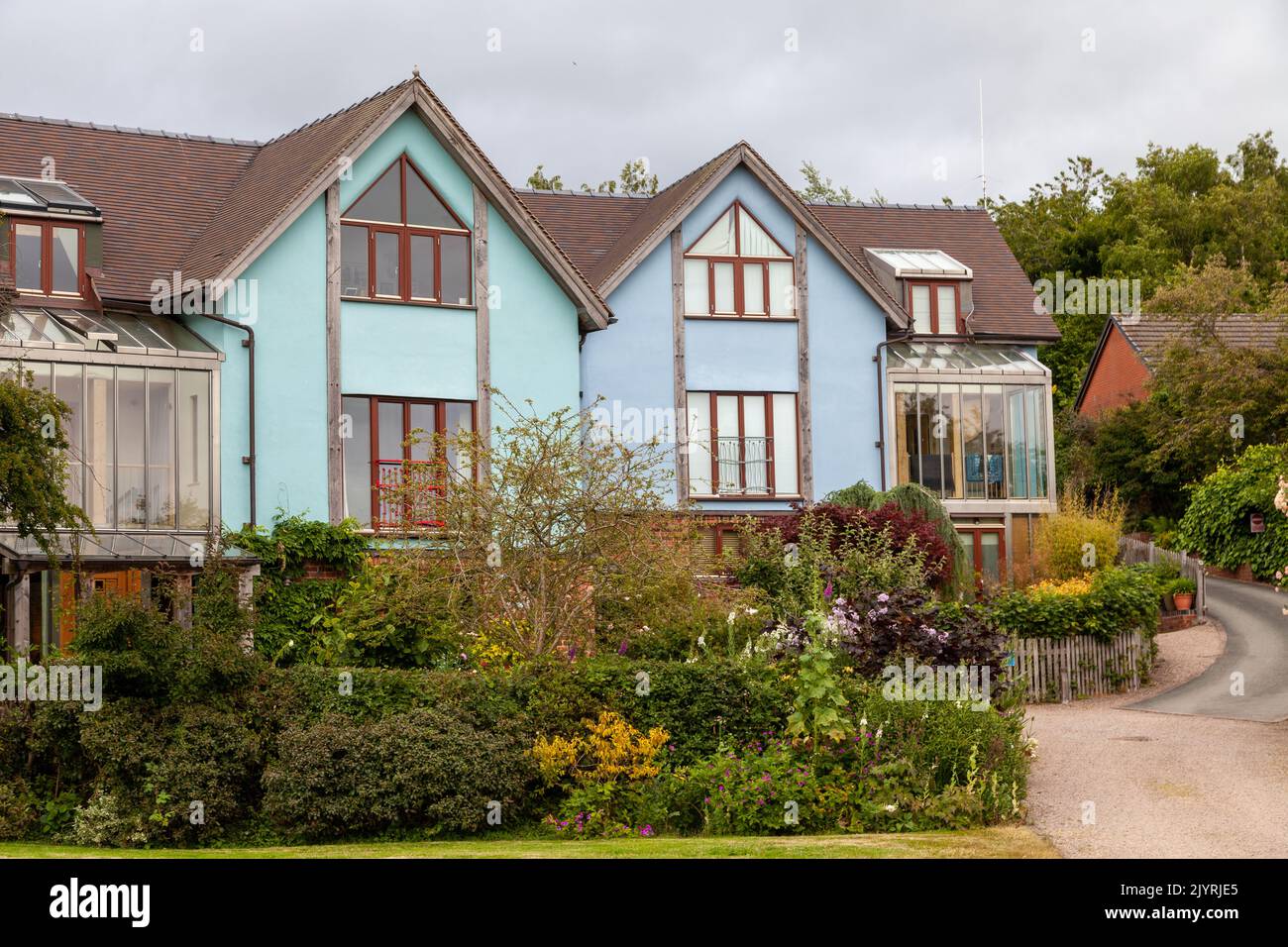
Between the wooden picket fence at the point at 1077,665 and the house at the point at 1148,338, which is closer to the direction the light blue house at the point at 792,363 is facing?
the wooden picket fence

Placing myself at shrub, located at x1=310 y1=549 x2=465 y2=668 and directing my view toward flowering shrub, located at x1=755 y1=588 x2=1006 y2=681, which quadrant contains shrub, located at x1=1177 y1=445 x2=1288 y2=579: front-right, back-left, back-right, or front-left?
front-left

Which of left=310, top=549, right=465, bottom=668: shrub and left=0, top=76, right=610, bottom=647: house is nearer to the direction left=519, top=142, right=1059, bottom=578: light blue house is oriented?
the shrub

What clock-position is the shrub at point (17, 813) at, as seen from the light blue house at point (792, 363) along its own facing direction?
The shrub is roughly at 1 o'clock from the light blue house.

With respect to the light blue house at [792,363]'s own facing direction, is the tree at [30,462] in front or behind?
in front

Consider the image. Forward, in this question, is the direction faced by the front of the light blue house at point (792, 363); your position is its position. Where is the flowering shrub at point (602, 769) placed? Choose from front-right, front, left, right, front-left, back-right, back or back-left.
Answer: front

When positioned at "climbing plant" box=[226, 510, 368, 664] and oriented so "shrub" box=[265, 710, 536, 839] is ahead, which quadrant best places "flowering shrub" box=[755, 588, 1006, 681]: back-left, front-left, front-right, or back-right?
front-left

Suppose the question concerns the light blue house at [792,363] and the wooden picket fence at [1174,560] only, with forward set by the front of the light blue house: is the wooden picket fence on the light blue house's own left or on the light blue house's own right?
on the light blue house's own left

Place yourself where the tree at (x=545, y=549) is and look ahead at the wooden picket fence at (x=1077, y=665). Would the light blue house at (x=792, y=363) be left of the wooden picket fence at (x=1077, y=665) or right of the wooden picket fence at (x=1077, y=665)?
left

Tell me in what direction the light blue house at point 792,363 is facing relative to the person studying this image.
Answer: facing the viewer

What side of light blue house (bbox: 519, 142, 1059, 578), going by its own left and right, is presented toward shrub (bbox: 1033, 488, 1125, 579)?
left

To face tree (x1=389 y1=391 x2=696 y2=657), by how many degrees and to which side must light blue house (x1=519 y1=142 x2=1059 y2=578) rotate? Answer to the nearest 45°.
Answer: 0° — it already faces it

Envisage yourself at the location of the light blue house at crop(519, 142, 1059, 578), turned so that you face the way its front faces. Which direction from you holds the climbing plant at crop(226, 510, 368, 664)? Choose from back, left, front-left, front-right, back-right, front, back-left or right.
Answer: front-right

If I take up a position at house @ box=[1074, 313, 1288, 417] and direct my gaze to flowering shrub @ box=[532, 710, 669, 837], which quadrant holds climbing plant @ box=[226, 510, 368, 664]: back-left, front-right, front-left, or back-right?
front-right

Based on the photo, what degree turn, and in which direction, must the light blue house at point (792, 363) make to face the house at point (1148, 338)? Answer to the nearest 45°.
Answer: approximately 135° to its left
